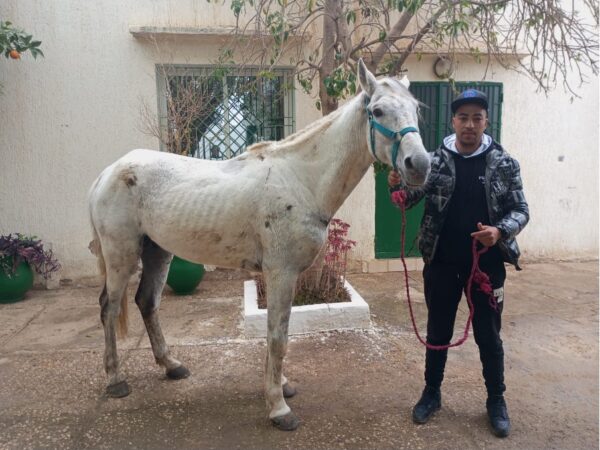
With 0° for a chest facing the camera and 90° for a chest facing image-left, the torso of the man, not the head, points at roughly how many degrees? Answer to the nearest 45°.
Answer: approximately 0°

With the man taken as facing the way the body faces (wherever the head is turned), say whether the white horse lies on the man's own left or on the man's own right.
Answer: on the man's own right

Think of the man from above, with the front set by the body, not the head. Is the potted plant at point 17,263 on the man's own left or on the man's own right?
on the man's own right

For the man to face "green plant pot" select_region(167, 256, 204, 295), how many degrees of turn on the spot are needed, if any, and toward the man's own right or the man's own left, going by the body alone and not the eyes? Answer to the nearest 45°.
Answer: approximately 135° to the man's own right

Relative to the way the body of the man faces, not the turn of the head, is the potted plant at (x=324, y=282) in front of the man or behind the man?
behind

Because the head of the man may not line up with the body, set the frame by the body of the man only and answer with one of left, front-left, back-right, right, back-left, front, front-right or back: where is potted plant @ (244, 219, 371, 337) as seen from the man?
back-right

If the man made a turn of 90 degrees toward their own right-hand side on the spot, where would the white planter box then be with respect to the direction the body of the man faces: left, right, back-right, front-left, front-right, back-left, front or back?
front-right
